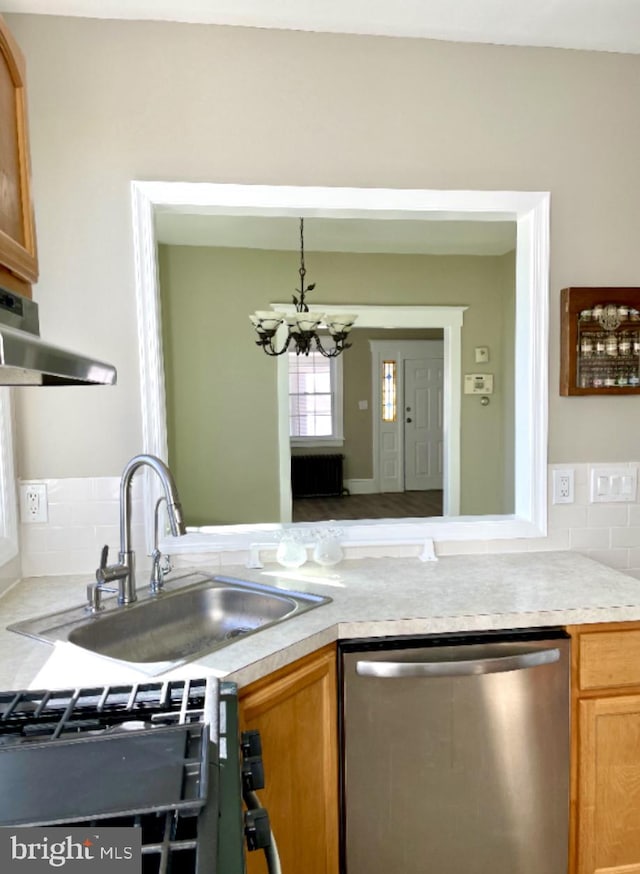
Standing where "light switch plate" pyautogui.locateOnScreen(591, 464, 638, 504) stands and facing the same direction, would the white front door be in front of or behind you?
behind

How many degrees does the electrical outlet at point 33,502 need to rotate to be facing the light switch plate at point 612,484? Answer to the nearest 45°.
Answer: approximately 90° to its left

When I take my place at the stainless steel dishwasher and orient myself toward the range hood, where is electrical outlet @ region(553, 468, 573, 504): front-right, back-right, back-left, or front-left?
back-right

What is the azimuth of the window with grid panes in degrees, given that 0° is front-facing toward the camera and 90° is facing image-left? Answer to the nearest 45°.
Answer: approximately 0°

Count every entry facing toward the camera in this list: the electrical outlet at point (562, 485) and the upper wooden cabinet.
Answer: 1

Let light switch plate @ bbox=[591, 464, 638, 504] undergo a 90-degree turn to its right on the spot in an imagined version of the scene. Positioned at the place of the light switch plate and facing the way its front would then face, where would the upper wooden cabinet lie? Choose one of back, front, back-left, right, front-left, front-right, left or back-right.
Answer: front-left

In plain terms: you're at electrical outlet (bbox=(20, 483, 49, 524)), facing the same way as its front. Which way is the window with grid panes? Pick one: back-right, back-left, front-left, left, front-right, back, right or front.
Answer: back-left

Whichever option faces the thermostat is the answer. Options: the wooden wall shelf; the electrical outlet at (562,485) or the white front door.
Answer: the white front door

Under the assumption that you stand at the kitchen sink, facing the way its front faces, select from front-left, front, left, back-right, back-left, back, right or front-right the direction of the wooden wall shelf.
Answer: front-left

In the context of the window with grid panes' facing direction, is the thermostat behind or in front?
in front
